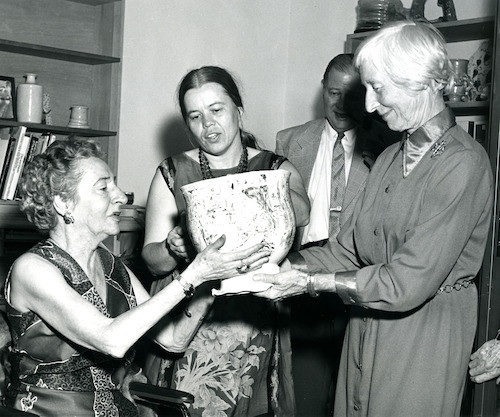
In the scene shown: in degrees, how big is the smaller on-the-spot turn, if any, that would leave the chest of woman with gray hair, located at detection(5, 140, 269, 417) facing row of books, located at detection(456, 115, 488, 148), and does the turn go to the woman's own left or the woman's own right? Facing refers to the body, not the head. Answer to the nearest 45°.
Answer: approximately 90° to the woman's own left

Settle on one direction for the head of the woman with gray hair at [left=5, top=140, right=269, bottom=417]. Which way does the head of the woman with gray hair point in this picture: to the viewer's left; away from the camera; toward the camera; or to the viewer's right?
to the viewer's right

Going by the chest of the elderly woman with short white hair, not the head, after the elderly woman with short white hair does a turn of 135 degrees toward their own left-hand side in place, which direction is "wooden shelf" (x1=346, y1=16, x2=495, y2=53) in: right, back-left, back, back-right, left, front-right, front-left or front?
left

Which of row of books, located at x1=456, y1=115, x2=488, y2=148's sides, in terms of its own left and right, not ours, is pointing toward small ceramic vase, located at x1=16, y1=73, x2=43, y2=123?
right

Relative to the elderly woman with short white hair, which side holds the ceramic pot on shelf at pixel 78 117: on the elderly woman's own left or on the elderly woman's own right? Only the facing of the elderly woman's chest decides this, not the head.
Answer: on the elderly woman's own right

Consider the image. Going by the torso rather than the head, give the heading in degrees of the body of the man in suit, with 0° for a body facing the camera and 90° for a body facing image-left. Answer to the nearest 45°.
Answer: approximately 0°

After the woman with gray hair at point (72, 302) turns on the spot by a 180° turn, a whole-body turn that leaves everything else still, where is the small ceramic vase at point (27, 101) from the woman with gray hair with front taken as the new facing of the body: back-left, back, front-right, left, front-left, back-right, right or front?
front-right

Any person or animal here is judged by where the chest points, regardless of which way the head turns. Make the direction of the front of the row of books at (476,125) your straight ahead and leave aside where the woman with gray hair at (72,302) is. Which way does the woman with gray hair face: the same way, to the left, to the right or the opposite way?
to the left

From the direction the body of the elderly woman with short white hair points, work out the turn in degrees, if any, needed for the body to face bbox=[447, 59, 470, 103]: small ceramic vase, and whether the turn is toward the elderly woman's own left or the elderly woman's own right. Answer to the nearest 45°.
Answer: approximately 135° to the elderly woman's own right

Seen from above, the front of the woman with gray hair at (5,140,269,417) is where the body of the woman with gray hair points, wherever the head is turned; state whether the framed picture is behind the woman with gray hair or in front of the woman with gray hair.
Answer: behind
